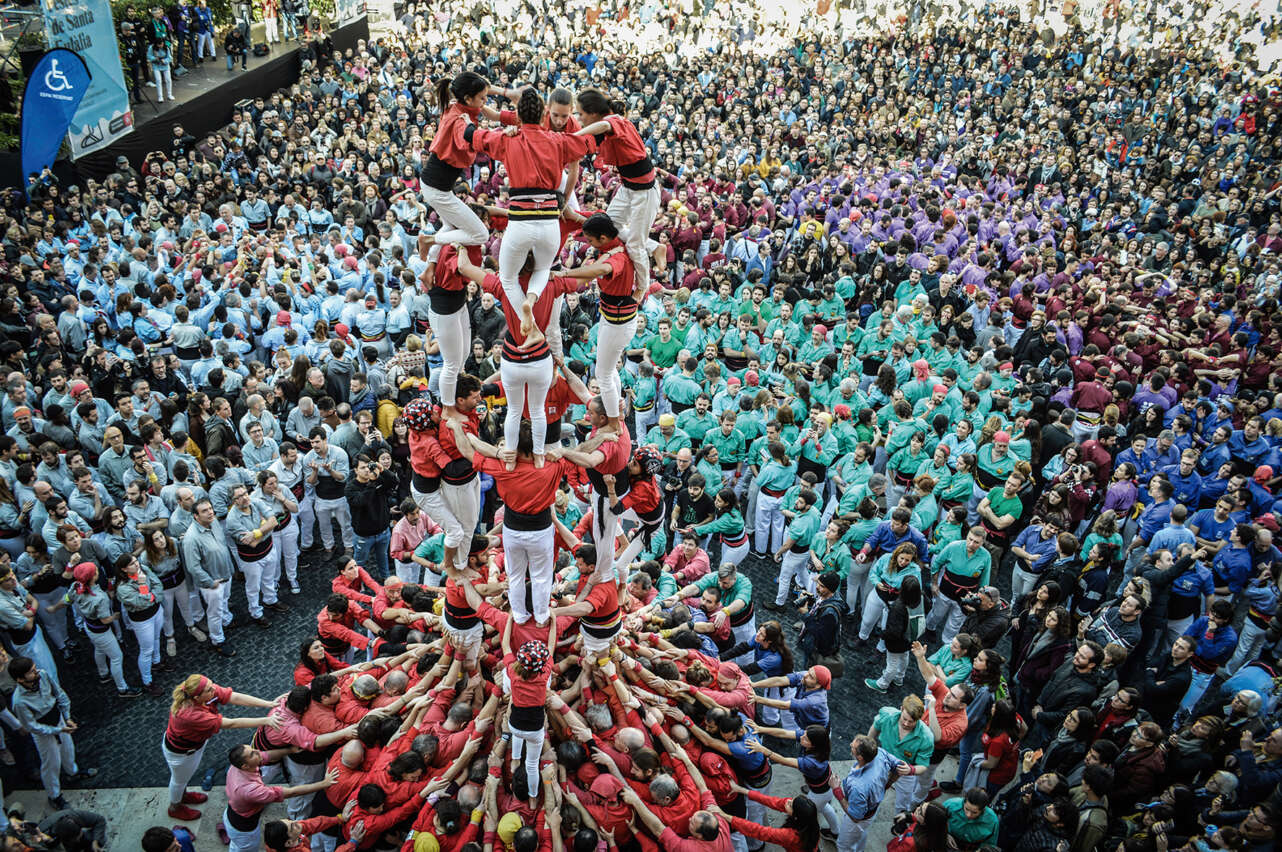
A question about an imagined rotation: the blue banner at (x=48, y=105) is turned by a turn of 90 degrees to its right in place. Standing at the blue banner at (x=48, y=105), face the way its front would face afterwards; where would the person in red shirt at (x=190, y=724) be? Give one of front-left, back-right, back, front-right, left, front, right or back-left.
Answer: left

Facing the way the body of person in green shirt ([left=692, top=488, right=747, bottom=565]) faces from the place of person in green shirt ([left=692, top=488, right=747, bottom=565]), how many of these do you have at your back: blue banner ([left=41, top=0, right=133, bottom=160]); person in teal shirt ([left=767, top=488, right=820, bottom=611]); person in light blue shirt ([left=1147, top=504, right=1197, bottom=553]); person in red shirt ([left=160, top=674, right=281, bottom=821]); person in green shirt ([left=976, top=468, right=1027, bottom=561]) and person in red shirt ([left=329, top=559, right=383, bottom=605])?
3

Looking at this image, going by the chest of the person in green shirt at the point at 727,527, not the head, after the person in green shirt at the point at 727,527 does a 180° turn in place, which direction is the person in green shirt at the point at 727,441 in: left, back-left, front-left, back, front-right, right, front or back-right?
left

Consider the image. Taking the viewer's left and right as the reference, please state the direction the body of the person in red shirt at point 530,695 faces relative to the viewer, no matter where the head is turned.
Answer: facing away from the viewer

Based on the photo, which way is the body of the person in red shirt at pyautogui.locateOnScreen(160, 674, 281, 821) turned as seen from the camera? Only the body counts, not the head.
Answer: to the viewer's right

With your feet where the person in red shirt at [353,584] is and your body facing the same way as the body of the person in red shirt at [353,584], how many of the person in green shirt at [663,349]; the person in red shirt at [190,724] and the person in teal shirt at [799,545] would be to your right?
1

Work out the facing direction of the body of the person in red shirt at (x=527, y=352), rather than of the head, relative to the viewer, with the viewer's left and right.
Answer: facing away from the viewer

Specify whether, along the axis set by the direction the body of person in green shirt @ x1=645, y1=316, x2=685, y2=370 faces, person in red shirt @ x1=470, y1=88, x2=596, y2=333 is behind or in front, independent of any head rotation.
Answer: in front

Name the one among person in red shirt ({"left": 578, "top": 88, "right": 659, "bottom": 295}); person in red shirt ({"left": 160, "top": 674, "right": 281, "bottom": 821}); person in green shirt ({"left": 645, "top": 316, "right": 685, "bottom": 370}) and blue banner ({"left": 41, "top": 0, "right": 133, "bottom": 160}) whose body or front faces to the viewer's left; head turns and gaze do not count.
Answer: person in red shirt ({"left": 578, "top": 88, "right": 659, "bottom": 295})

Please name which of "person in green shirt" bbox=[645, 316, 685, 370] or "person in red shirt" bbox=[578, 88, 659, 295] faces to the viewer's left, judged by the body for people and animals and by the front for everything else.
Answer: the person in red shirt
